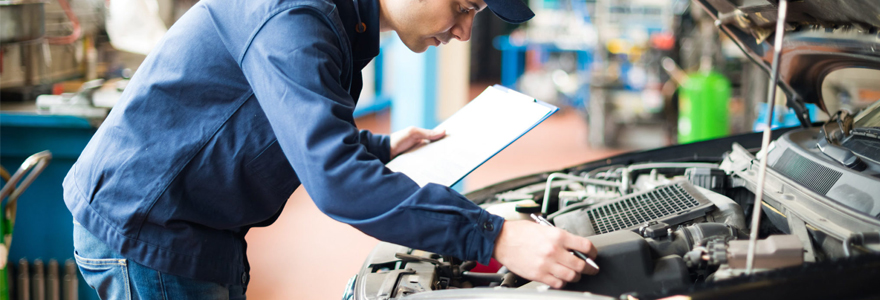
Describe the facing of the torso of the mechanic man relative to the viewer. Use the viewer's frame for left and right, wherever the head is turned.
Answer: facing to the right of the viewer

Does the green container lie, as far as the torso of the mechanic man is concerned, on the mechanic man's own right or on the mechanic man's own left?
on the mechanic man's own left

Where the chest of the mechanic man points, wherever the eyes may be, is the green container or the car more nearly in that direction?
the car

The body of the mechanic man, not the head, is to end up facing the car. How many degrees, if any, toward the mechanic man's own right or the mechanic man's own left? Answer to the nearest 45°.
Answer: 0° — they already face it

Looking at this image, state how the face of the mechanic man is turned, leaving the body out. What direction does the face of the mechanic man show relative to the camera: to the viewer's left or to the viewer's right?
to the viewer's right
